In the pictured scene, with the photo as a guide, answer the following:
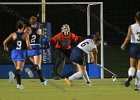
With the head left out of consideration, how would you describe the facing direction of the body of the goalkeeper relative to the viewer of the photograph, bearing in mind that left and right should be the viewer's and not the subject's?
facing the viewer
